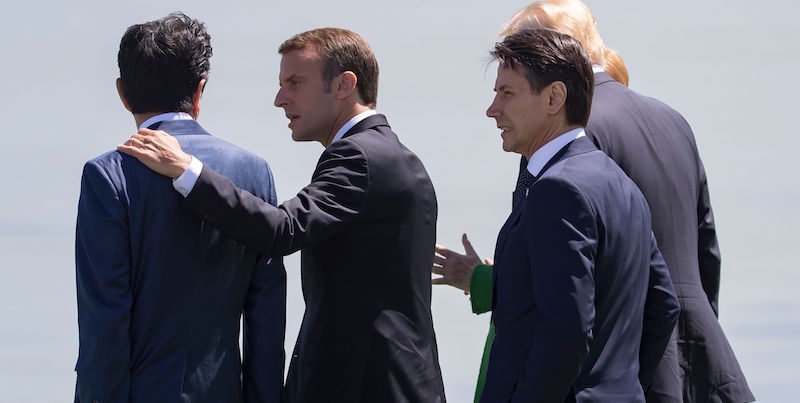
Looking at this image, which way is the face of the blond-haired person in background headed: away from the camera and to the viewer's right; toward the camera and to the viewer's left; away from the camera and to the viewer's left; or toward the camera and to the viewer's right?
away from the camera and to the viewer's left

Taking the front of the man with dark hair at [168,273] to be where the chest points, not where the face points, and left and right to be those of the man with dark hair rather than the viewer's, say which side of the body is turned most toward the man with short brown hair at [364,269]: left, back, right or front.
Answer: right

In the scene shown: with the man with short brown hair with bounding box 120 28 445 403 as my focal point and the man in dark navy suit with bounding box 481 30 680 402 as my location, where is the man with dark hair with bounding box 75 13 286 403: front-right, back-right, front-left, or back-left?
front-left

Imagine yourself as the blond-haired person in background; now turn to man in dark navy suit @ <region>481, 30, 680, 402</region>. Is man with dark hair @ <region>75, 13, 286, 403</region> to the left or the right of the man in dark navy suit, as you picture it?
right

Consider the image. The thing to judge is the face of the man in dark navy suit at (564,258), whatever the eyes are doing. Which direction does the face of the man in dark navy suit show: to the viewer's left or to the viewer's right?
to the viewer's left

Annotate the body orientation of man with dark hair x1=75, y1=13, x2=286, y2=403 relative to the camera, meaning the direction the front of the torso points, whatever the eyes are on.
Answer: away from the camera

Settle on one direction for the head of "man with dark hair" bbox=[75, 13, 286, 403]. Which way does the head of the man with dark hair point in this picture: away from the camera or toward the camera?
away from the camera

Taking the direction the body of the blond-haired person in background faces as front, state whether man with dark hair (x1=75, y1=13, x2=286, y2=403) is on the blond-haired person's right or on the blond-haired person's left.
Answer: on the blond-haired person's left

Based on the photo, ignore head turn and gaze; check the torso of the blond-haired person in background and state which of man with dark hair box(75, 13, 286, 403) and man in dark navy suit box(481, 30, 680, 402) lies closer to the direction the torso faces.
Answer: the man with dark hair

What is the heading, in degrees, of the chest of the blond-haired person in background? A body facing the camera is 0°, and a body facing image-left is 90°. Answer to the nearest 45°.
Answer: approximately 135°

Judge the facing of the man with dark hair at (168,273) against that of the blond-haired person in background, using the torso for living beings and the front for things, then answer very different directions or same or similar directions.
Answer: same or similar directions

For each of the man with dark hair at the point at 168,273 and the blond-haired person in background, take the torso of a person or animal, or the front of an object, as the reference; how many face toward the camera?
0

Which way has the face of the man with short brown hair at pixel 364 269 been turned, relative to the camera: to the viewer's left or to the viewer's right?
to the viewer's left
